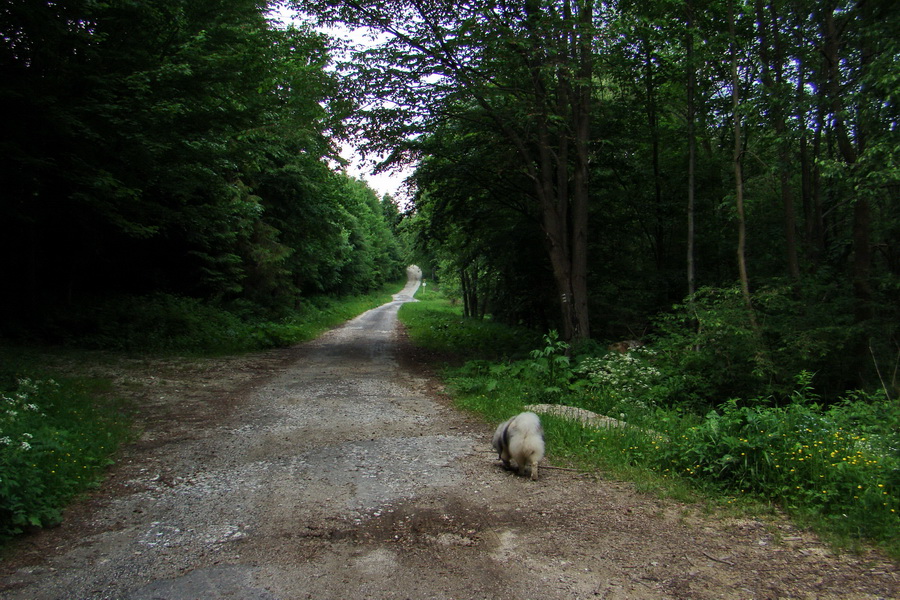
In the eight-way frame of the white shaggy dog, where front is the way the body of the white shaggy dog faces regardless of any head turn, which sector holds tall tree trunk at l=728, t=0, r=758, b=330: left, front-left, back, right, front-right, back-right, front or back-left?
right

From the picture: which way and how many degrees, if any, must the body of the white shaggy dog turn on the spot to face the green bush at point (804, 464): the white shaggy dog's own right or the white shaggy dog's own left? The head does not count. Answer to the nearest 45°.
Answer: approximately 135° to the white shaggy dog's own right

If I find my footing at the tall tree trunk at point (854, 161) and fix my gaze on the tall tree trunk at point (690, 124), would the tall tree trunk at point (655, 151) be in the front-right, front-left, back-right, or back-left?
front-right

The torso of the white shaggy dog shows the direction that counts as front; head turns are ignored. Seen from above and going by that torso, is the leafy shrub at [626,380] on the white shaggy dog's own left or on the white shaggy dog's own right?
on the white shaggy dog's own right

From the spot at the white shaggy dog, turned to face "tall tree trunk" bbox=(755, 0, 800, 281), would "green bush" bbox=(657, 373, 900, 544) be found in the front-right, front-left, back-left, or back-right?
front-right

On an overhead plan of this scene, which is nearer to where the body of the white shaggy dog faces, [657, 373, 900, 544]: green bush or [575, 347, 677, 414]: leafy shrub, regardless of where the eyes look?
the leafy shrub

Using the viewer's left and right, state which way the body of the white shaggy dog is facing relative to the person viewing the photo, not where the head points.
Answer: facing away from the viewer and to the left of the viewer

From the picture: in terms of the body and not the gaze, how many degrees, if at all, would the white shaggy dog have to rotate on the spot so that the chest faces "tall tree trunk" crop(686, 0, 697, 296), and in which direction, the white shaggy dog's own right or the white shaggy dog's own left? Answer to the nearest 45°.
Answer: approximately 90° to the white shaggy dog's own right

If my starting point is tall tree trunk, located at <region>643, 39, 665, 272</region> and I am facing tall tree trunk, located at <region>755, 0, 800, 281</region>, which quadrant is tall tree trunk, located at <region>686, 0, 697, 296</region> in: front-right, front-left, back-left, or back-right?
front-right

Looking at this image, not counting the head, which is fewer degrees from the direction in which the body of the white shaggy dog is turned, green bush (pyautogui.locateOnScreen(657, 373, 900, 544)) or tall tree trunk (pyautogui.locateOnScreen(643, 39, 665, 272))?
the tall tree trunk

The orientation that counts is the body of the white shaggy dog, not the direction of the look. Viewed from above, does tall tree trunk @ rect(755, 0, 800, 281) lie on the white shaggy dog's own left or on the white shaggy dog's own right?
on the white shaggy dog's own right

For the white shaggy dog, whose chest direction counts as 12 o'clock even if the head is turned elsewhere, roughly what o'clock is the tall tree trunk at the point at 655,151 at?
The tall tree trunk is roughly at 2 o'clock from the white shaggy dog.

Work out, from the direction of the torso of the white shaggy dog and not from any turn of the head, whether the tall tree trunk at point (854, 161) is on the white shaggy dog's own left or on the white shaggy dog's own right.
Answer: on the white shaggy dog's own right
